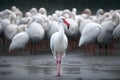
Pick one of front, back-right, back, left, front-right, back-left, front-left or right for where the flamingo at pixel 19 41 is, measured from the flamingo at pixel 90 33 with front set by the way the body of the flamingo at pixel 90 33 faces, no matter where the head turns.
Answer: back

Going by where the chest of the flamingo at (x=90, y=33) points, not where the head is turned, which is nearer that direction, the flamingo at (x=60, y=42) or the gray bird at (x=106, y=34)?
the gray bird

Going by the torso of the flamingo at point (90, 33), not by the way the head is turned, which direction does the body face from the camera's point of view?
to the viewer's right

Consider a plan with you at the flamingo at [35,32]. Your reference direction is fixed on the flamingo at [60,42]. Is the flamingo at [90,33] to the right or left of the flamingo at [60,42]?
left
